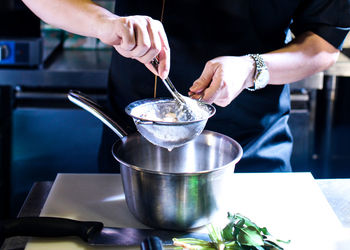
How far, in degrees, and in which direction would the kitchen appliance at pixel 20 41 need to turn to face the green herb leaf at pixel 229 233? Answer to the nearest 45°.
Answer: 0° — it already faces it

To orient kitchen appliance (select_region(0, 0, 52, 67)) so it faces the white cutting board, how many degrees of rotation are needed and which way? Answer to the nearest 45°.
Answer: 0° — it already faces it

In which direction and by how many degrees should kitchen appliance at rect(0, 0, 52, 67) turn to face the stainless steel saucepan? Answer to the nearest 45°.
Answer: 0° — it already faces it

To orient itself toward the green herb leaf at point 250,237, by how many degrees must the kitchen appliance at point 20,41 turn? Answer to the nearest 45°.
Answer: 0° — it already faces it

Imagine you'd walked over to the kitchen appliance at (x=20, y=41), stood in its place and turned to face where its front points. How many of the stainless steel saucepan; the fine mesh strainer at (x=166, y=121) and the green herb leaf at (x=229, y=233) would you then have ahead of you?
3

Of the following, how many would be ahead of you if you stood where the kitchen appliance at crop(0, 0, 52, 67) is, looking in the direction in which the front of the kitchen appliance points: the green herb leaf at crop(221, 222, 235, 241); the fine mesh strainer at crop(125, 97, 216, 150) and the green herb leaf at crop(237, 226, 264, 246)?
3

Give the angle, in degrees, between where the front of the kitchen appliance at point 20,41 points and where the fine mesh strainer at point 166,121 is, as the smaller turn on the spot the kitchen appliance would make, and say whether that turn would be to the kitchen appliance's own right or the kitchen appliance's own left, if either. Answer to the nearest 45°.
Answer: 0° — it already faces it

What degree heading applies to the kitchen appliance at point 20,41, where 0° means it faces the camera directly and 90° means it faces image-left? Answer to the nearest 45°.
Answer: approximately 0°
